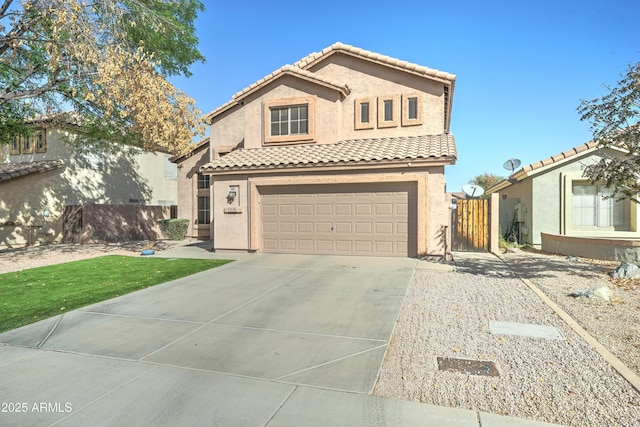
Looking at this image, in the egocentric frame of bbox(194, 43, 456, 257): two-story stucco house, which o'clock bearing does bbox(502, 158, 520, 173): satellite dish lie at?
The satellite dish is roughly at 8 o'clock from the two-story stucco house.

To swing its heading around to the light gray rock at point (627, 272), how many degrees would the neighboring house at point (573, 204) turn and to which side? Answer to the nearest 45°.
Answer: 0° — it already faces it

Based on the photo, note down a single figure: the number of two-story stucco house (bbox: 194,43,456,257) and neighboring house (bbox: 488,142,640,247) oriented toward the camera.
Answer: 2

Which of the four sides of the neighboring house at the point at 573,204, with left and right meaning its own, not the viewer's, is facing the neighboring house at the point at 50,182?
right

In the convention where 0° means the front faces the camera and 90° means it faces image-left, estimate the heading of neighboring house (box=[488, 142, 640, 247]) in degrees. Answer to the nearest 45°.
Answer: approximately 0°

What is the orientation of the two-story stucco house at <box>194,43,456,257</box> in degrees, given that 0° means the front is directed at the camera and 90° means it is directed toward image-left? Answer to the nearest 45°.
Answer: approximately 0°

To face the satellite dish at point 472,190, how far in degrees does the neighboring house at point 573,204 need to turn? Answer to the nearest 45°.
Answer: approximately 90° to its right

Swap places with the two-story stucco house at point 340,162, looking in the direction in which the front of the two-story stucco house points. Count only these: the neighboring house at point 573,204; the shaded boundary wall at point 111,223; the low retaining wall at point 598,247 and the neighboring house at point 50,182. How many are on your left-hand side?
2

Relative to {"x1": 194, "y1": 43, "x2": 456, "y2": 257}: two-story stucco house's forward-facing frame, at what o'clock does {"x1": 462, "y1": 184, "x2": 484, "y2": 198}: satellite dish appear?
The satellite dish is roughly at 8 o'clock from the two-story stucco house.

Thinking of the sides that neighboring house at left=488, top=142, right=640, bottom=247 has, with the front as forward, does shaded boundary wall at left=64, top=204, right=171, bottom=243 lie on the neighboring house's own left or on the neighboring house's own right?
on the neighboring house's own right

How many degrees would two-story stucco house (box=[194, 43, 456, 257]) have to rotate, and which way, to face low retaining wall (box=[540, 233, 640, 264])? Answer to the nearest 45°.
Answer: approximately 90° to its left
